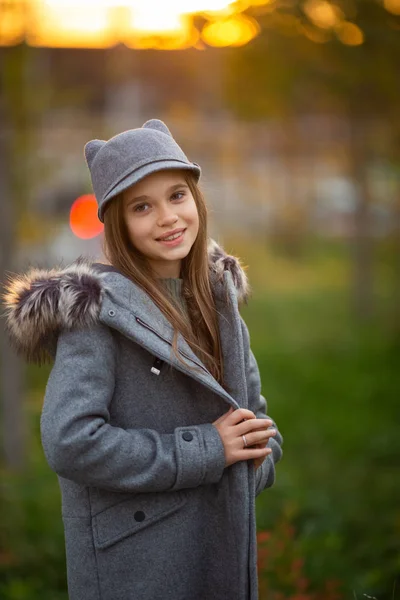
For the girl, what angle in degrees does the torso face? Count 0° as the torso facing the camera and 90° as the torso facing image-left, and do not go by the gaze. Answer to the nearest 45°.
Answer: approximately 315°

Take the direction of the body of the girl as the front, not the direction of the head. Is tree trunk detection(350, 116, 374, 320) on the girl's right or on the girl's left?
on the girl's left
